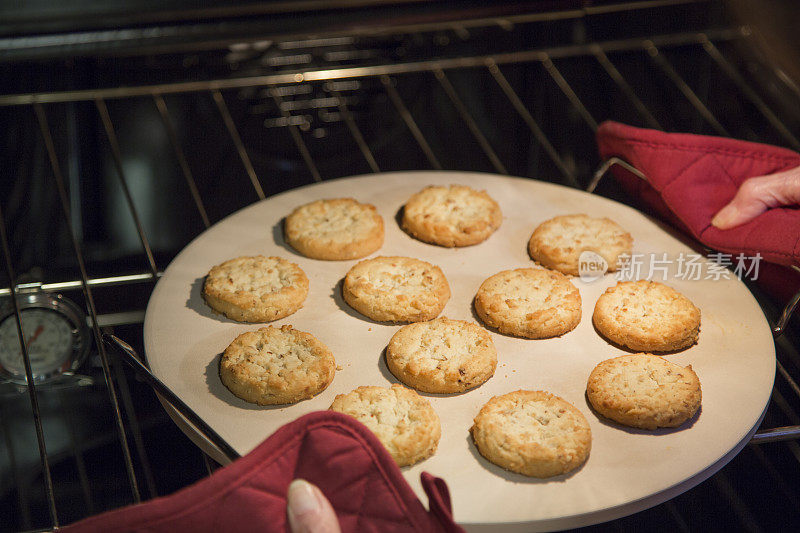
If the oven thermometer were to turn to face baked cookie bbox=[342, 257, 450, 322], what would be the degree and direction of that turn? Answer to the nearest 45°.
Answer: approximately 45° to its left

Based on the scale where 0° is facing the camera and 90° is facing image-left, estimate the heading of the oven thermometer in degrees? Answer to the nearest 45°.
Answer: approximately 0°

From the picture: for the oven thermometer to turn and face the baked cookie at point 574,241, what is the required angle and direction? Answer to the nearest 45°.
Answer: approximately 45° to its left

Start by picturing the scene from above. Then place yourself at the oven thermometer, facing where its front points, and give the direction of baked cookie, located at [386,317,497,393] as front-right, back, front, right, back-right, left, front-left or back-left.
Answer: front-left

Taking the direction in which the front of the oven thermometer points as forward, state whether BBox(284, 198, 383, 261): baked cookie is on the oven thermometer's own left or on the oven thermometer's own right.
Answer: on the oven thermometer's own left

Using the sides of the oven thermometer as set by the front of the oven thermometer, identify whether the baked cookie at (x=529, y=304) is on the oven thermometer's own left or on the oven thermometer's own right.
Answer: on the oven thermometer's own left
